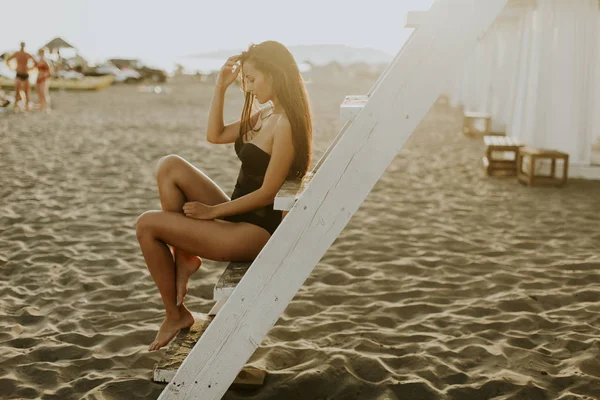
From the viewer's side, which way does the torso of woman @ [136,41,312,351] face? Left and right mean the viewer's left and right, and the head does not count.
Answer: facing to the left of the viewer

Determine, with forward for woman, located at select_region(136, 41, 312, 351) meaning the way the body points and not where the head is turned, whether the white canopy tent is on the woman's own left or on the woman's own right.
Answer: on the woman's own right

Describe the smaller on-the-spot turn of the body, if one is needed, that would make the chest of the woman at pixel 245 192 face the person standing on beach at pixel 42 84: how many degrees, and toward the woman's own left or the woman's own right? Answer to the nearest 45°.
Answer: approximately 90° to the woman's own right

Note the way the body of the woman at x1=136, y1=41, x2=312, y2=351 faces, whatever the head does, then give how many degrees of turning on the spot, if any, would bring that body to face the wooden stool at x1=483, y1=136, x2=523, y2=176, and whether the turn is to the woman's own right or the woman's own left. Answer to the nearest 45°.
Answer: approximately 135° to the woman's own right

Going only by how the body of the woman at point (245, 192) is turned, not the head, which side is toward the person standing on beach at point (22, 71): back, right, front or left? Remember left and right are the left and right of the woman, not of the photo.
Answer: right

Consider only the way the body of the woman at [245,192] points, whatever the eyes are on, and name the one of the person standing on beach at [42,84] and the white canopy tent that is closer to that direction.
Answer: the person standing on beach

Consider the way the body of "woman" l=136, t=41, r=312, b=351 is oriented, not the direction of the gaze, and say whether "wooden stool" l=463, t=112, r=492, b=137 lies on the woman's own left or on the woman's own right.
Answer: on the woman's own right

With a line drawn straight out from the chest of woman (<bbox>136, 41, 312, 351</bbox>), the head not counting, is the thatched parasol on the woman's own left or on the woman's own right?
on the woman's own right

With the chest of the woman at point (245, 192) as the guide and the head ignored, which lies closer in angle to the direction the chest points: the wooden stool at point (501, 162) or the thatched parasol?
the thatched parasol

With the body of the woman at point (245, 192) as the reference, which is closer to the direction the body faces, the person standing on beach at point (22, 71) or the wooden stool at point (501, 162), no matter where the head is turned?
the person standing on beach
